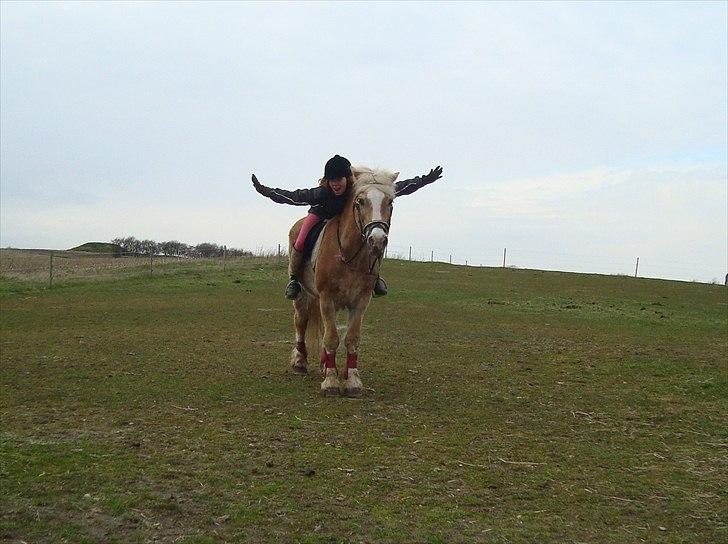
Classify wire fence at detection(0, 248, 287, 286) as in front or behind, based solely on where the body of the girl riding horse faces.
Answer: behind

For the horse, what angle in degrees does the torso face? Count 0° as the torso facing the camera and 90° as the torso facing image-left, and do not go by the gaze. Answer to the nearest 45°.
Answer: approximately 0°

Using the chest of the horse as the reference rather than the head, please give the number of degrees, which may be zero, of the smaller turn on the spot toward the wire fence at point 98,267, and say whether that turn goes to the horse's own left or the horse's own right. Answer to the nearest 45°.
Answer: approximately 135° to the horse's own right
